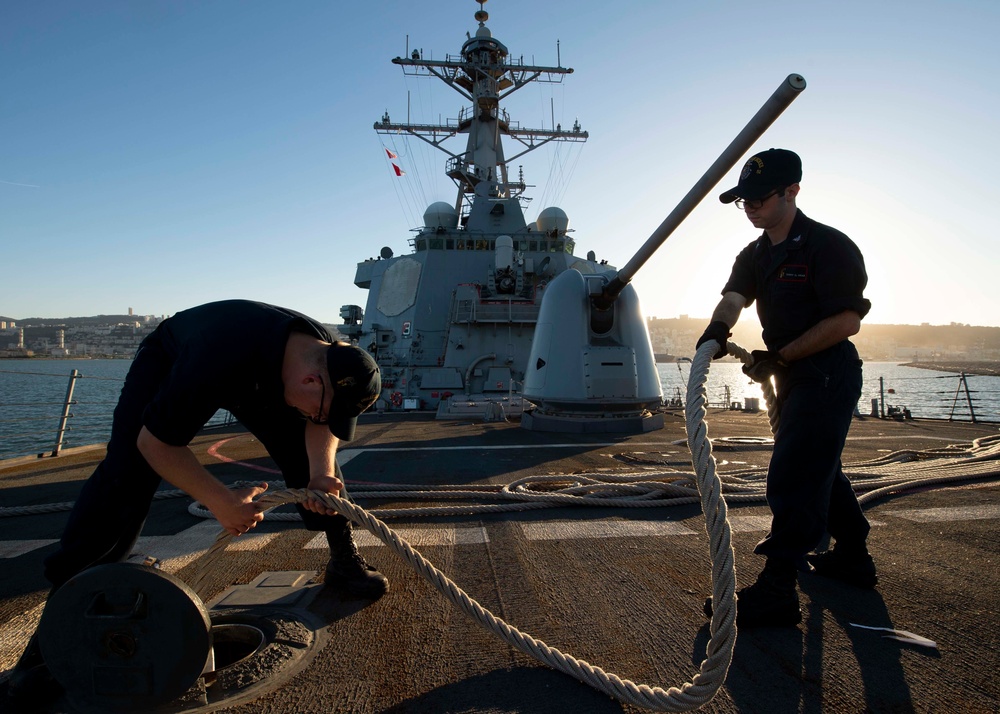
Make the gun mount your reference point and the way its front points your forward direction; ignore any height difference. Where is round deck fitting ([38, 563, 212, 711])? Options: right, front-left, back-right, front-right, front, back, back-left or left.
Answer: front-right

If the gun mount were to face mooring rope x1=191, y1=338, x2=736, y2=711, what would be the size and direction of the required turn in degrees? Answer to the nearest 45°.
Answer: approximately 45° to its right

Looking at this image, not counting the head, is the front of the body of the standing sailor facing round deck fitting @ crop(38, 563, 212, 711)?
yes

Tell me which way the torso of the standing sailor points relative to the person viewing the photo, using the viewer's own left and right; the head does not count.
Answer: facing the viewer and to the left of the viewer

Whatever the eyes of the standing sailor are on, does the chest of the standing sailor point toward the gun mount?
no

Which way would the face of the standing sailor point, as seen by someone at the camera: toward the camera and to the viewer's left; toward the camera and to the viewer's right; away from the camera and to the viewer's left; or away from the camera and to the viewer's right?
toward the camera and to the viewer's left

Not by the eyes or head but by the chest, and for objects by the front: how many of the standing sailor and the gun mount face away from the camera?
0

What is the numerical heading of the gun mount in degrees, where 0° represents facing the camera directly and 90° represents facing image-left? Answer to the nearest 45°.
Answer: approximately 315°

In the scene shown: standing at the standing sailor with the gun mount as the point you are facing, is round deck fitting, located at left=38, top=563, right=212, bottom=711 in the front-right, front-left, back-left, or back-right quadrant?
back-left
